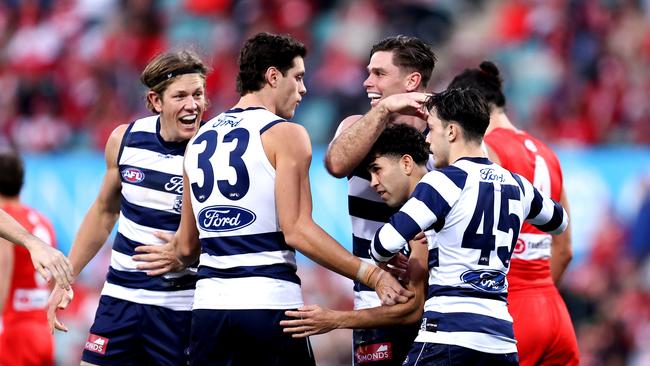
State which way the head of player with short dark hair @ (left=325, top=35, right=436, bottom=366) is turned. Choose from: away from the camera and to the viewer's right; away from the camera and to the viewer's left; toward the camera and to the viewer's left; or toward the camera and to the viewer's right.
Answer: toward the camera and to the viewer's left

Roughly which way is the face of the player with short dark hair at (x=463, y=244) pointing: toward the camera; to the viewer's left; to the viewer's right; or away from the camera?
to the viewer's left

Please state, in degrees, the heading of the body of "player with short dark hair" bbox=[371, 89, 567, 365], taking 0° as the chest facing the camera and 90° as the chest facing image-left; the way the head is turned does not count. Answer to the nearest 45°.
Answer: approximately 135°

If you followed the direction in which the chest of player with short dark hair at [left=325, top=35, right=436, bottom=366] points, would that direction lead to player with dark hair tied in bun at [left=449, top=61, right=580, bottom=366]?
no

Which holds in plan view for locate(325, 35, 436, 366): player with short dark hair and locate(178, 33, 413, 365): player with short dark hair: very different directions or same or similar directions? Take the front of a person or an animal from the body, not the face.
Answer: very different directions

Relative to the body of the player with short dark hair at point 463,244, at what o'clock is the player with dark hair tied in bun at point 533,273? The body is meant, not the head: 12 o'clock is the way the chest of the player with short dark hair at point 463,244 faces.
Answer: the player with dark hair tied in bun at point 533,273 is roughly at 2 o'clock from the player with short dark hair at point 463,244.

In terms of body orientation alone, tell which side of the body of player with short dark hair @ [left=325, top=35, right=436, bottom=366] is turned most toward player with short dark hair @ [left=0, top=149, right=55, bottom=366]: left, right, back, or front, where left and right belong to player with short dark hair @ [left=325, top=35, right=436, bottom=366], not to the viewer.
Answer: right

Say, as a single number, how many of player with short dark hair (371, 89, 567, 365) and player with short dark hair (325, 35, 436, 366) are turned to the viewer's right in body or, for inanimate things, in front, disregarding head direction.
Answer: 0
